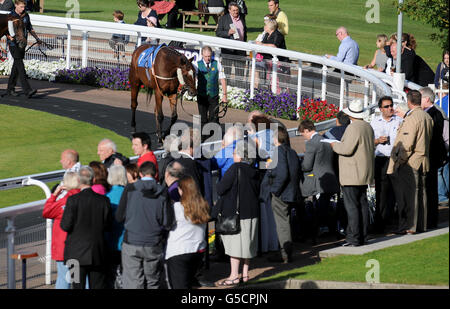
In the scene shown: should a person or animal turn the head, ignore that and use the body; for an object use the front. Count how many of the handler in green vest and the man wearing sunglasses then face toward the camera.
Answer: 2

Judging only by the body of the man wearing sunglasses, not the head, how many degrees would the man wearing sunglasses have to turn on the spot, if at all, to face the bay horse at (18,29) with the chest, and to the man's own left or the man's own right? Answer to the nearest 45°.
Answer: approximately 135° to the man's own right

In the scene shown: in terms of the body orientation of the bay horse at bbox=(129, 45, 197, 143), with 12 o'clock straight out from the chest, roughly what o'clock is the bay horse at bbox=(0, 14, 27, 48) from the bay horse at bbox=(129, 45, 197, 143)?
the bay horse at bbox=(0, 14, 27, 48) is roughly at 6 o'clock from the bay horse at bbox=(129, 45, 197, 143).

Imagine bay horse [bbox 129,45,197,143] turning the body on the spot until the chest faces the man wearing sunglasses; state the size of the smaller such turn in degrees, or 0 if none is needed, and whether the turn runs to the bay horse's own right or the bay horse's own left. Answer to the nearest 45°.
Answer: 0° — it already faces them

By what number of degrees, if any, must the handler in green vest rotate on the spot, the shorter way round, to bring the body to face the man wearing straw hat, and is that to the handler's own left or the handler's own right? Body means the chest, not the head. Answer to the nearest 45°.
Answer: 0° — they already face them

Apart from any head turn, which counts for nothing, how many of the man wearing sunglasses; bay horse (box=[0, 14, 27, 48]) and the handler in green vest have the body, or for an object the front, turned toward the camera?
2
